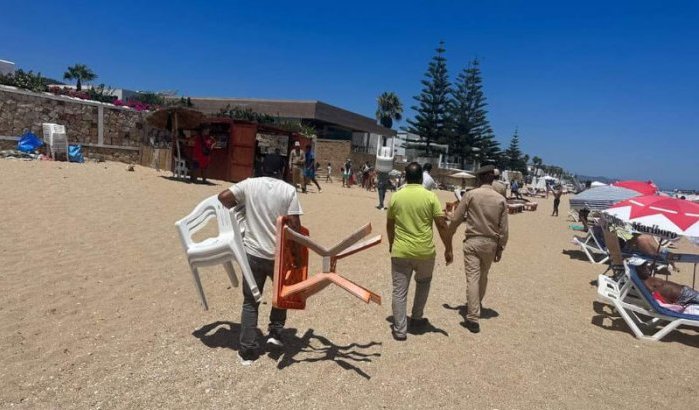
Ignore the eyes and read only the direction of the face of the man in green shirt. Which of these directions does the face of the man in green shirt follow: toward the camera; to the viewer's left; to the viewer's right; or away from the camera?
away from the camera

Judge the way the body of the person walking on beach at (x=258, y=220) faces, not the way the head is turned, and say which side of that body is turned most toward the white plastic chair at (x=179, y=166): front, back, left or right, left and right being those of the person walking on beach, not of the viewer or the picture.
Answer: front

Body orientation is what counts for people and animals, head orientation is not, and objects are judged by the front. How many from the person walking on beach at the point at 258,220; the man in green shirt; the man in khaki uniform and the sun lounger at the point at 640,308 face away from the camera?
3

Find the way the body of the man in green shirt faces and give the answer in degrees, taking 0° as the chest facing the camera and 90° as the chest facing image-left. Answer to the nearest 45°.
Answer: approximately 180°

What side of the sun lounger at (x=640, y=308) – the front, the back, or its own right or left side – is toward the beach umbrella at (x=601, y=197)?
left

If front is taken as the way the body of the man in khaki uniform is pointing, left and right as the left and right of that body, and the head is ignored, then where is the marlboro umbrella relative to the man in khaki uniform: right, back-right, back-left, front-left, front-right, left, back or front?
front-right

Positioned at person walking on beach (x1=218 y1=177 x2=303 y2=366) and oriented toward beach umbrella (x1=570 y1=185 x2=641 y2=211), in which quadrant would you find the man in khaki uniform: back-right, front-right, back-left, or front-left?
front-right

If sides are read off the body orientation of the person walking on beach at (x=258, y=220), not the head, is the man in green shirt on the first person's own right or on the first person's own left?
on the first person's own right

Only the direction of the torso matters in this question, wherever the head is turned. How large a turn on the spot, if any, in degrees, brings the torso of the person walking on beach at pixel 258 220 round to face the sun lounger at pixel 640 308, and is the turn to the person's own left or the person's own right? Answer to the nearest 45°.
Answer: approximately 90° to the person's own right

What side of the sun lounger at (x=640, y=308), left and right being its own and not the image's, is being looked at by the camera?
right

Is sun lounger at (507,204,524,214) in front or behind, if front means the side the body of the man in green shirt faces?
in front

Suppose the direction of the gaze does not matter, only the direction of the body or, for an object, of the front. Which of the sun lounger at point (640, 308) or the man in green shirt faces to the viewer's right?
the sun lounger

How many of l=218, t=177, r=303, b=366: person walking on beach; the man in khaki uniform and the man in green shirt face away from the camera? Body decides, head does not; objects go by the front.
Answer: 3

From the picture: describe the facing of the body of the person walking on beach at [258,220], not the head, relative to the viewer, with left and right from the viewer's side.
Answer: facing away from the viewer

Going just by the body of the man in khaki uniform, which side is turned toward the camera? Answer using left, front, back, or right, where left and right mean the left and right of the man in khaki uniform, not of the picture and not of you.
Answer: back

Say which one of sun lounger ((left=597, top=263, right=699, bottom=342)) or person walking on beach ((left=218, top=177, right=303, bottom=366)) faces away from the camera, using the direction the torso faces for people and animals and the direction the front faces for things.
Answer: the person walking on beach
